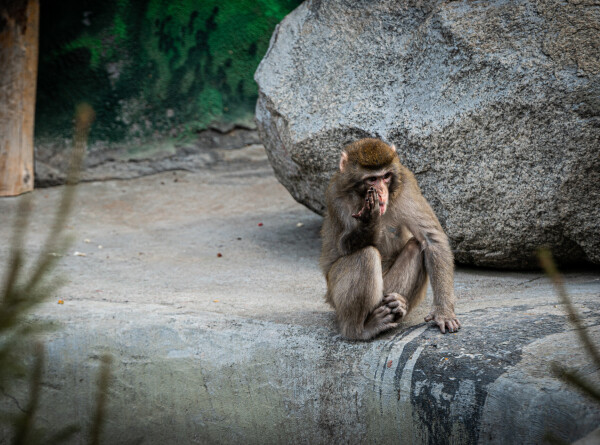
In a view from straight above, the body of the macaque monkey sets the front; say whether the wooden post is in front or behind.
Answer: behind

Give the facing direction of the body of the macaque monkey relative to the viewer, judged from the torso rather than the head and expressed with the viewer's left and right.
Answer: facing the viewer and to the right of the viewer
